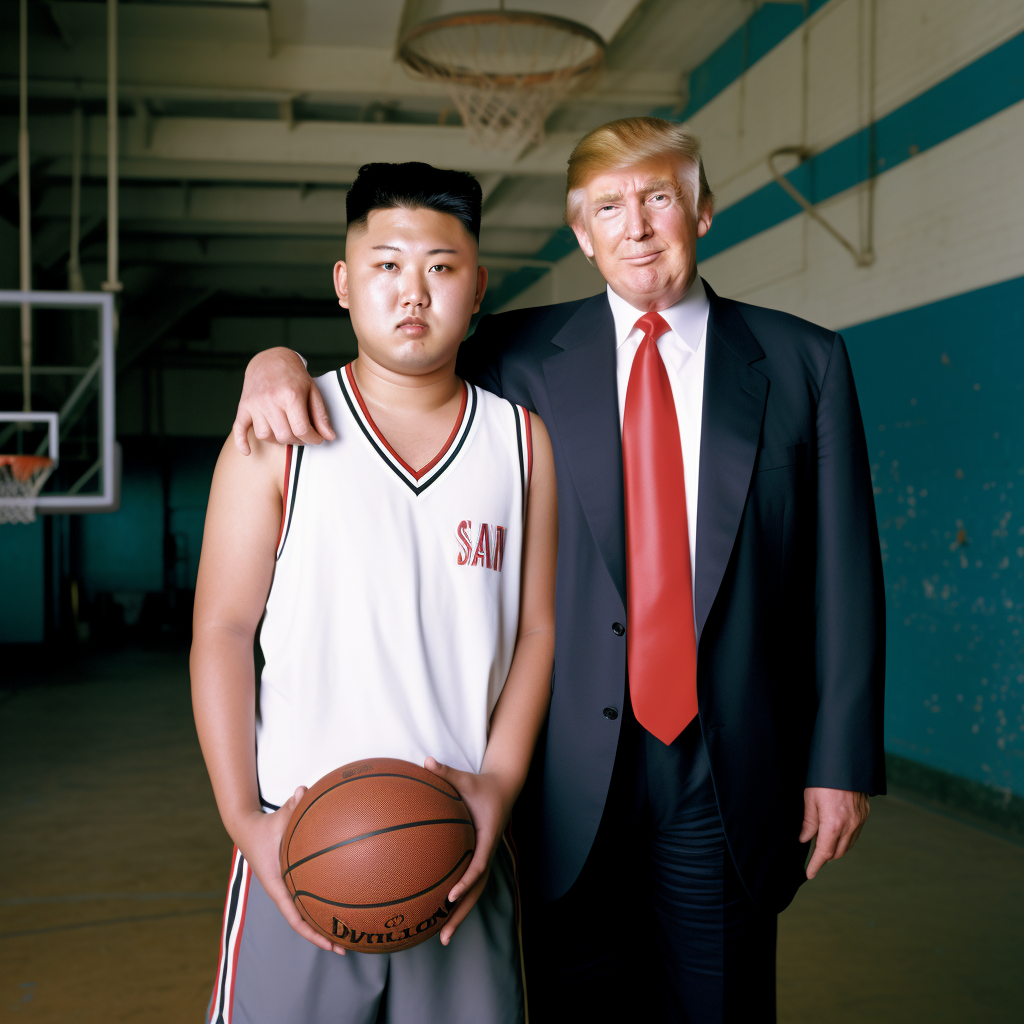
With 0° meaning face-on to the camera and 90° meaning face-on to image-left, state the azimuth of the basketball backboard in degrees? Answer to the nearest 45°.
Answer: approximately 0°

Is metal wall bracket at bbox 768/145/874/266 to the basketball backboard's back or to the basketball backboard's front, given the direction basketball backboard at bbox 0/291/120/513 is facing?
to the front

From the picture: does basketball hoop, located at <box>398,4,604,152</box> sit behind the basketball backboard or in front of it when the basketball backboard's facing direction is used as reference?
in front
